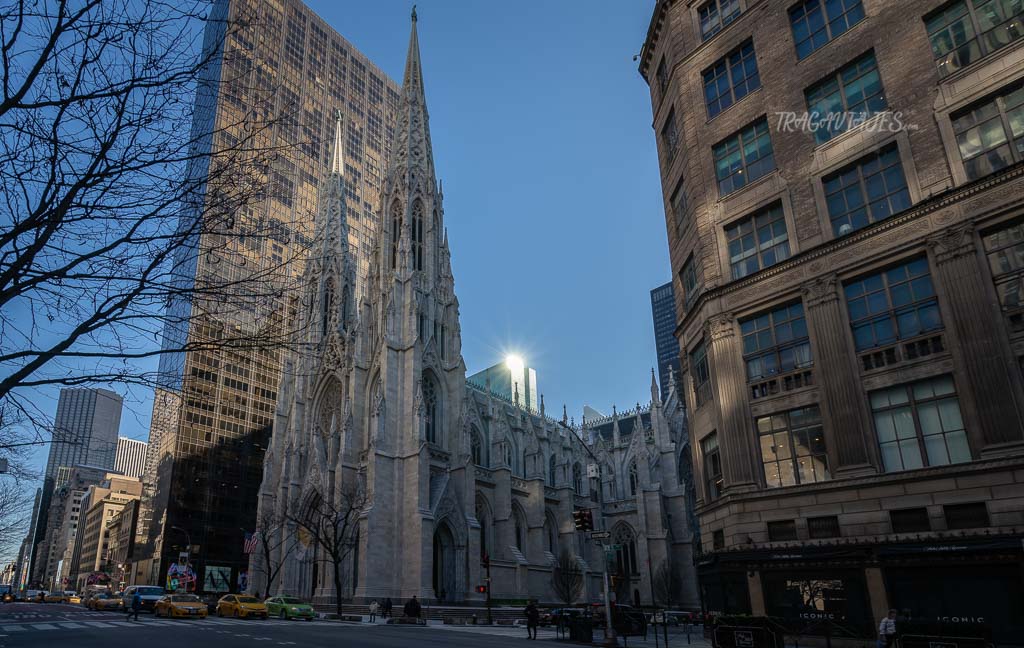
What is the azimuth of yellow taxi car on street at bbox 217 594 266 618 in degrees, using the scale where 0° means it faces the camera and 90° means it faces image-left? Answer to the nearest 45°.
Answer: approximately 315°

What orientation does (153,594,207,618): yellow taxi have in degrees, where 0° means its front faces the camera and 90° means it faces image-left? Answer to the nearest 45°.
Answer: approximately 315°

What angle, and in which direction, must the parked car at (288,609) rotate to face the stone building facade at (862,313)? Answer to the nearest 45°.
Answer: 0° — it already faces it

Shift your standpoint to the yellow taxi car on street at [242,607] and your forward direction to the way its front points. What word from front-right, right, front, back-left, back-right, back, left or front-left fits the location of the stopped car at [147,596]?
back

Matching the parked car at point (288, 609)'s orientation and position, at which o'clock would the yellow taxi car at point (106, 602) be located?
the yellow taxi car at point (106, 602) is roughly at 6 o'clock from the parked car at point (288, 609).

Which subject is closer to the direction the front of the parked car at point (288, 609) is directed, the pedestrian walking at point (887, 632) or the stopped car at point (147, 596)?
the pedestrian walking

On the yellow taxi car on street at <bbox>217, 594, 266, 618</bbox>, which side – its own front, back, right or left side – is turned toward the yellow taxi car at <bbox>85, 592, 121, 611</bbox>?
back
